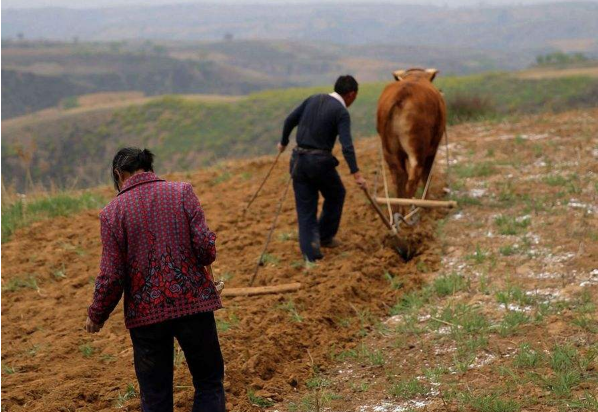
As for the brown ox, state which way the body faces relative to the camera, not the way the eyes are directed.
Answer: away from the camera

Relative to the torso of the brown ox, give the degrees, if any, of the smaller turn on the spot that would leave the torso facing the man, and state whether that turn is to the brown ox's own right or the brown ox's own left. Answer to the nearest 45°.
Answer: approximately 135° to the brown ox's own left

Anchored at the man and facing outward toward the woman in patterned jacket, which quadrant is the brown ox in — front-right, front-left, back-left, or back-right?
back-left

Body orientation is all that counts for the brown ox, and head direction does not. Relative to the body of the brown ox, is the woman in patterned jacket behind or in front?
behind

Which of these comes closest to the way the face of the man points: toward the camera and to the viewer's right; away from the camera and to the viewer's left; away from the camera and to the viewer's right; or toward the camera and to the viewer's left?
away from the camera and to the viewer's right
